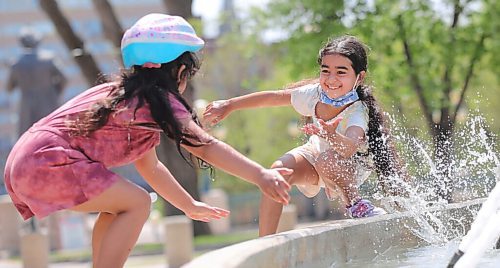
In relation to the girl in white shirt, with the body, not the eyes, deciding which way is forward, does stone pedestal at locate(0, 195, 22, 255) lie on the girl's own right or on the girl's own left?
on the girl's own right

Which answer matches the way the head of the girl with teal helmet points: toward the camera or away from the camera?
away from the camera

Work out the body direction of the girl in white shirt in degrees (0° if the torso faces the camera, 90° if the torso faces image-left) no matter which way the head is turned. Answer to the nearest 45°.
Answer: approximately 45°

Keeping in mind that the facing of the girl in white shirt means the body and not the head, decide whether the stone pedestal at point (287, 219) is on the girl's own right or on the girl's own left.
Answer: on the girl's own right

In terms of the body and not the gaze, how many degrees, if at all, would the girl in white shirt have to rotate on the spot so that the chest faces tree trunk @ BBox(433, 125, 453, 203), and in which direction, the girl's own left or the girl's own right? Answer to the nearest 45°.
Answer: approximately 180°

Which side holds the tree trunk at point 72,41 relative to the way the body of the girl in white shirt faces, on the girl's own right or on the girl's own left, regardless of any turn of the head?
on the girl's own right

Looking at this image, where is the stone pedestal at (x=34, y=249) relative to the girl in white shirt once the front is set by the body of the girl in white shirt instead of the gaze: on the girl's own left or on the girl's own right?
on the girl's own right

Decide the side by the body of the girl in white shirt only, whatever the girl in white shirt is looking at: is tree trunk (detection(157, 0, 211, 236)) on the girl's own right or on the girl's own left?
on the girl's own right

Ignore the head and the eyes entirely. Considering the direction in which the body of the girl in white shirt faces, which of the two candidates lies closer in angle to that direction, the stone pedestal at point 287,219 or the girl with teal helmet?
the girl with teal helmet
